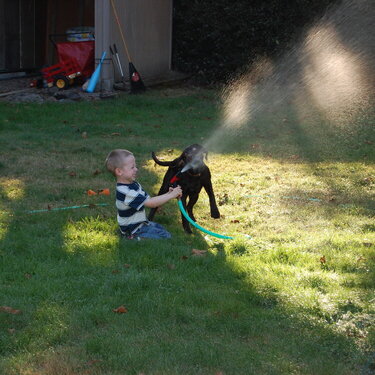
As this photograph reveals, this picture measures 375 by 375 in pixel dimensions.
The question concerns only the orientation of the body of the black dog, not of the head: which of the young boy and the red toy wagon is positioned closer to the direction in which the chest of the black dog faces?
the young boy

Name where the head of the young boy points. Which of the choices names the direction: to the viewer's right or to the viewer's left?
to the viewer's right

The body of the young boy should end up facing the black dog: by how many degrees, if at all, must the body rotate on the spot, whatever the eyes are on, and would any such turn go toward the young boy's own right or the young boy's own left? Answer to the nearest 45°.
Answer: approximately 45° to the young boy's own left

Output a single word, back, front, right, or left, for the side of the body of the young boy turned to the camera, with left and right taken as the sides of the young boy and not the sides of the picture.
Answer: right

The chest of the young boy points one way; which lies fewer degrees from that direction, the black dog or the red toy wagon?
the black dog

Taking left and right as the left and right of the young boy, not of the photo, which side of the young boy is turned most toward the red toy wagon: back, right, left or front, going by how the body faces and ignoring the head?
left

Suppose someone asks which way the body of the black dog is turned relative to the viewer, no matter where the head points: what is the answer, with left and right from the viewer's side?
facing the viewer and to the right of the viewer

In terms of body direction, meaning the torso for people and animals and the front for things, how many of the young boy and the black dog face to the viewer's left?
0

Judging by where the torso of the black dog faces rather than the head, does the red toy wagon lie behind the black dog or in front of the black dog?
behind

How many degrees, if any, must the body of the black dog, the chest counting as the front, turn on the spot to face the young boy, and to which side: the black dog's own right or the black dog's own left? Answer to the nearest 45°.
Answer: approximately 90° to the black dog's own right
